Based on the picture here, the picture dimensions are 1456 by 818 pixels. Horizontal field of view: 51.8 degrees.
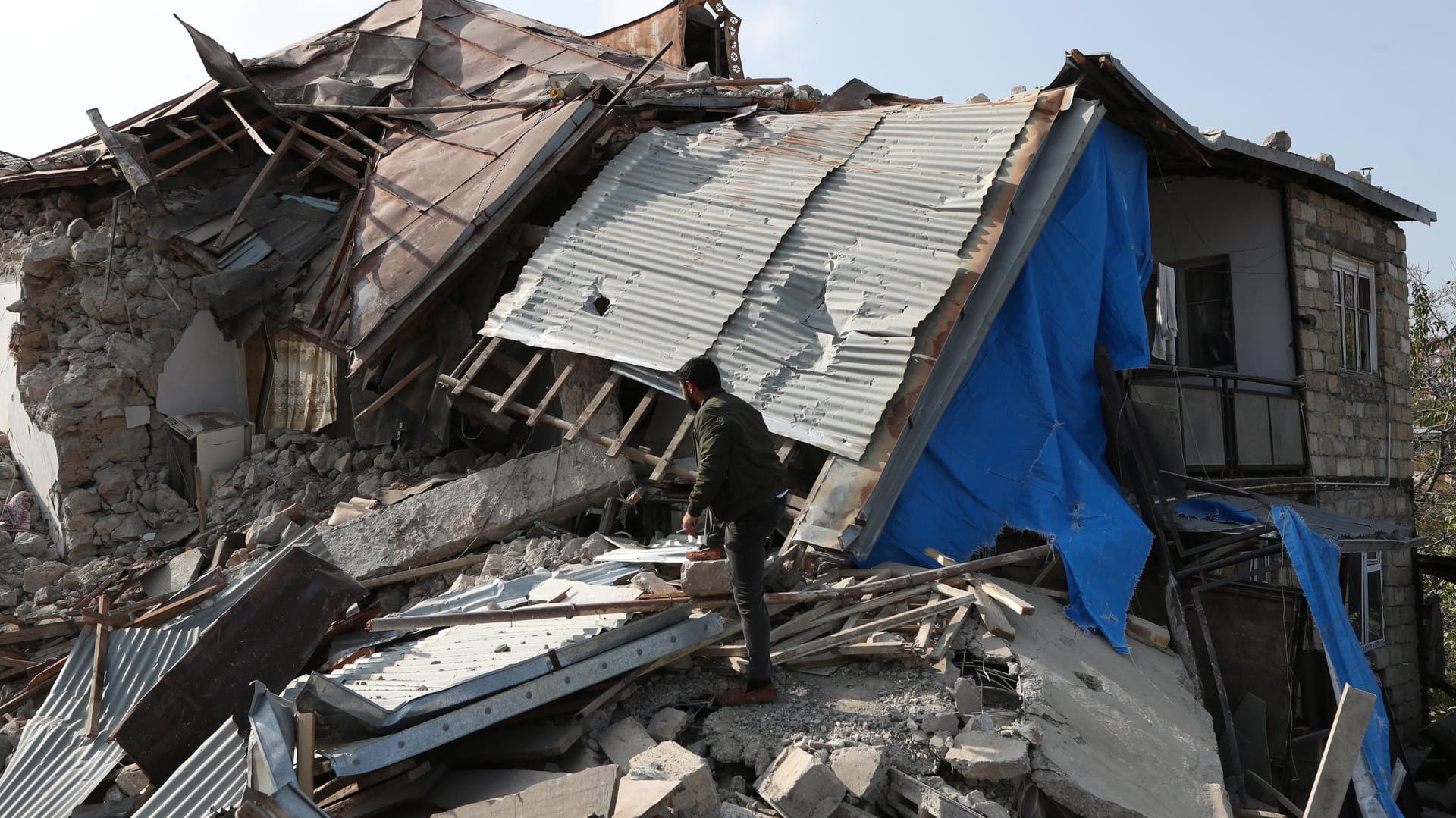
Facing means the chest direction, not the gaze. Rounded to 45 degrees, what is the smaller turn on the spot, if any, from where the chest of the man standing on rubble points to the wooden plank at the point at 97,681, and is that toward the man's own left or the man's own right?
0° — they already face it

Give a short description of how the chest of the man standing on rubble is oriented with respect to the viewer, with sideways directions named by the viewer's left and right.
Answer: facing to the left of the viewer

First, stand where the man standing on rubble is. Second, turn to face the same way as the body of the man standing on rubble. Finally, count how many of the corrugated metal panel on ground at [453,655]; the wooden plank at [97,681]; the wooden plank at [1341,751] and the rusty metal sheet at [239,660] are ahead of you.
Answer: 3

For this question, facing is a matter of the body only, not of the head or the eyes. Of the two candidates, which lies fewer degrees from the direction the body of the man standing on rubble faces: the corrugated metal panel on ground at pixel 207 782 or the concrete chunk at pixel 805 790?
the corrugated metal panel on ground

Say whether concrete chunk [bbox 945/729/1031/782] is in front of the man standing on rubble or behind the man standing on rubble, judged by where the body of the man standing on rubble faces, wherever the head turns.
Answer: behind

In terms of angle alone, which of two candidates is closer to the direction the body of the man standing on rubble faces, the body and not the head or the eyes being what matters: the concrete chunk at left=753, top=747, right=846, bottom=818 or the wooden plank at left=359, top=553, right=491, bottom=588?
the wooden plank

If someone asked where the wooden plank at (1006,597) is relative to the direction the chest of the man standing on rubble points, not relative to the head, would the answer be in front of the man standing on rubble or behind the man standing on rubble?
behind

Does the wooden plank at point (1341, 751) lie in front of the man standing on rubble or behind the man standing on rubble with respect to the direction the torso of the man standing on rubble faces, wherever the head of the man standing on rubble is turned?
behind

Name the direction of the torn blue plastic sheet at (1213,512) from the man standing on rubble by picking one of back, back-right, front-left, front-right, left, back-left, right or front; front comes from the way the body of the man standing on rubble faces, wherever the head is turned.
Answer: back-right
